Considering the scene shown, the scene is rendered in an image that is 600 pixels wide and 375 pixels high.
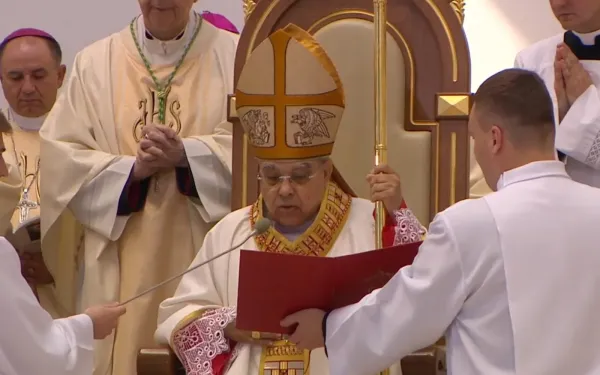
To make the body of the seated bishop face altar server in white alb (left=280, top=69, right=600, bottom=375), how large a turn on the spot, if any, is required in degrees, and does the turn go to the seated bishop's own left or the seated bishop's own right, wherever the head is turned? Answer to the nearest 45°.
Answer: approximately 45° to the seated bishop's own left

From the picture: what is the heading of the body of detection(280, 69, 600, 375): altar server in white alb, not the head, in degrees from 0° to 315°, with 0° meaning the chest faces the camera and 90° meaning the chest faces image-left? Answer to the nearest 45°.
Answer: approximately 135°

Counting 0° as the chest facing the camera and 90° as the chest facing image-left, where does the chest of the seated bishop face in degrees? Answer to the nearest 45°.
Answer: approximately 0°

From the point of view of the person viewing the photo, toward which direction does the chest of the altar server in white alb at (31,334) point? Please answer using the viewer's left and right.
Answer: facing to the right of the viewer

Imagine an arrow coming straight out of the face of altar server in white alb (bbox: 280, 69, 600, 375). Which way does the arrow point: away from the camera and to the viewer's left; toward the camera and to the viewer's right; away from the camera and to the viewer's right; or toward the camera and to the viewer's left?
away from the camera and to the viewer's left
